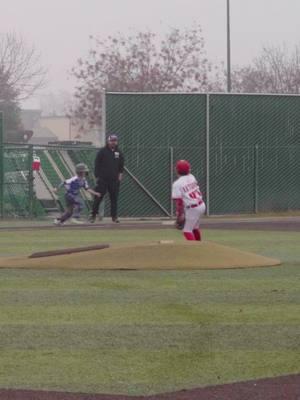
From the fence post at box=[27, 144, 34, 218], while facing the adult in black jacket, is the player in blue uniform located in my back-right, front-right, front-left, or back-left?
front-right

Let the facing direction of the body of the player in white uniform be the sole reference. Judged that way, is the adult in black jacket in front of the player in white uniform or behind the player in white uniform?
in front

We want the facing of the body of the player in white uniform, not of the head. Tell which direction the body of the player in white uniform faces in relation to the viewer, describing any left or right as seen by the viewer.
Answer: facing away from the viewer and to the left of the viewer

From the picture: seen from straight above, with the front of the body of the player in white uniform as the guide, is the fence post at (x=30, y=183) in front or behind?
in front

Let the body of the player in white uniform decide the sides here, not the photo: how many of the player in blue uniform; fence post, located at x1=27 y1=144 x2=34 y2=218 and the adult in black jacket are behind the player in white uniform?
0

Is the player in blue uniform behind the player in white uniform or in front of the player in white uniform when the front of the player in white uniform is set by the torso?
in front

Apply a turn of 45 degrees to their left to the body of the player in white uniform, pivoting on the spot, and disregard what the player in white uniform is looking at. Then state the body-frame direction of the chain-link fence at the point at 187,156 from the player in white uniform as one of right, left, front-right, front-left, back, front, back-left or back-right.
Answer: right
